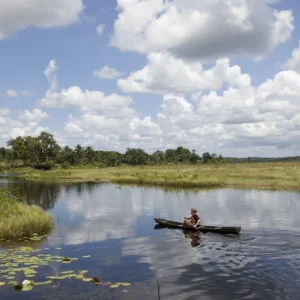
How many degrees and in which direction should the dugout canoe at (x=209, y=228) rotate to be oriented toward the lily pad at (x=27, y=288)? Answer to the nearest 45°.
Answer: approximately 45° to its left

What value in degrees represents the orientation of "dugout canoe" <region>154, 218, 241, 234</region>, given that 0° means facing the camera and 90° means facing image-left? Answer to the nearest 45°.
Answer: approximately 90°
